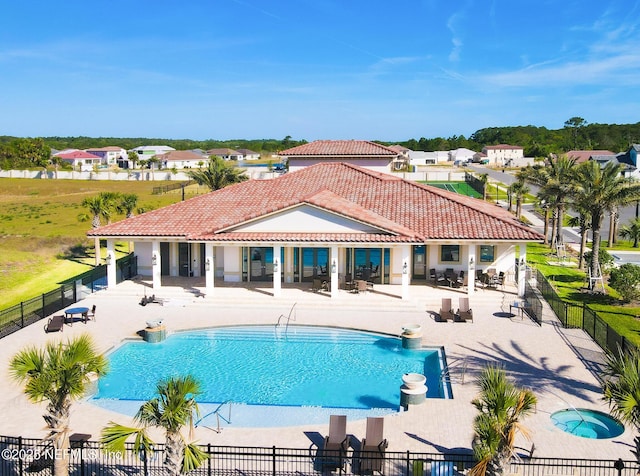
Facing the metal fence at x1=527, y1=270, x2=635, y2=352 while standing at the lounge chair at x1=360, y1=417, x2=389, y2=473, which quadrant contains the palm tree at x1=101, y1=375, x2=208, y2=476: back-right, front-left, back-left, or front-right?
back-left

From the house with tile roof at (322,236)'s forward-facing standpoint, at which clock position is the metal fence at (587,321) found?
The metal fence is roughly at 10 o'clock from the house with tile roof.

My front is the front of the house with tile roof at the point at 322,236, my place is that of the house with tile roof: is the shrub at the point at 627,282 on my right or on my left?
on my left

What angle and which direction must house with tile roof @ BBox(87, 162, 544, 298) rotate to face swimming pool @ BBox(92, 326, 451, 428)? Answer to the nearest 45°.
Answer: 0° — it already faces it

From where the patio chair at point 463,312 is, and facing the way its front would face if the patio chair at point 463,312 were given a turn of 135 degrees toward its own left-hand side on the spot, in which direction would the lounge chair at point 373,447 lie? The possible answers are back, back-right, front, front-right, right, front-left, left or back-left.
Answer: back-right

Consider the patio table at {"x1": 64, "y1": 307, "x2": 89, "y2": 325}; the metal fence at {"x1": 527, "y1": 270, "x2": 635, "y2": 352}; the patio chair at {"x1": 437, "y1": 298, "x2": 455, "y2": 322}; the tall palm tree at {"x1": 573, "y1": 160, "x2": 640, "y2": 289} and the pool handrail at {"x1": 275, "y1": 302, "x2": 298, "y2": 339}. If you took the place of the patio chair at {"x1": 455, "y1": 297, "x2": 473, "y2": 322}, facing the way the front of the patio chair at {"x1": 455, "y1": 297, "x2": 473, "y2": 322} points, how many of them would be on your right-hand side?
3

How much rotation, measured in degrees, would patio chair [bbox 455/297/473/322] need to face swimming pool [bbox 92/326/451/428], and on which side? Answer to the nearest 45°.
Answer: approximately 45° to its right

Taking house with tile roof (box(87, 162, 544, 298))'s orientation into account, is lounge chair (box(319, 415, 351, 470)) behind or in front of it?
in front

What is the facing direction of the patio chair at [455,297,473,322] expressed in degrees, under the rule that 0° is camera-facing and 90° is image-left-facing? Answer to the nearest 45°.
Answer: approximately 0°

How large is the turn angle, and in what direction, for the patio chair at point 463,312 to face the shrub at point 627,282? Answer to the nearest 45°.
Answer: approximately 135° to its left

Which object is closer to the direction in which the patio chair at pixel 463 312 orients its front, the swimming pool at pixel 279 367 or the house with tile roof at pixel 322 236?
the swimming pool

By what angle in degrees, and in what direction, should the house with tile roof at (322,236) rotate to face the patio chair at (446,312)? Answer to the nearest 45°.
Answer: approximately 45° to its left

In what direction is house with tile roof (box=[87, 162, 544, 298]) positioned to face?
toward the camera

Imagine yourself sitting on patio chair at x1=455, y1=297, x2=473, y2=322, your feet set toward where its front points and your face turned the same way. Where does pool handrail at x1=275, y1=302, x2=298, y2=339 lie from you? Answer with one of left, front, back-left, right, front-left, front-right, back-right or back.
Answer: right

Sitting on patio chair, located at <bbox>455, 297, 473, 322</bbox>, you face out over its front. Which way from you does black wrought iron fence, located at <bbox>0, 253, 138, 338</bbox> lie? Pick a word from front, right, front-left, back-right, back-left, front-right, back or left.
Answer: right

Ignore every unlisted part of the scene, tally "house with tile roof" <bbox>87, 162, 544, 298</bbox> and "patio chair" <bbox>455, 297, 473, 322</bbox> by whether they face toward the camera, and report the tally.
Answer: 2

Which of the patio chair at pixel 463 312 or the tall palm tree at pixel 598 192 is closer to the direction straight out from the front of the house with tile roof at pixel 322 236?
the patio chair

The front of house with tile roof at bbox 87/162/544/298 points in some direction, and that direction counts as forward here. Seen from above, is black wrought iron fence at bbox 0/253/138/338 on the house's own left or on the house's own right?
on the house's own right
